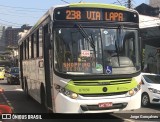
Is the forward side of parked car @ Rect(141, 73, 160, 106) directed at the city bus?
no

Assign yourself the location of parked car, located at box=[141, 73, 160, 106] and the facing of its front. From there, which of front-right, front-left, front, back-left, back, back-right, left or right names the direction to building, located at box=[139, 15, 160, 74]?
back-left

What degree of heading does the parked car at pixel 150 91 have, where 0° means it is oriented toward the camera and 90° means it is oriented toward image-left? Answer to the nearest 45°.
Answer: approximately 315°

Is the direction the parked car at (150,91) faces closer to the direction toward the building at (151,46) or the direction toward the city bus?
the city bus
